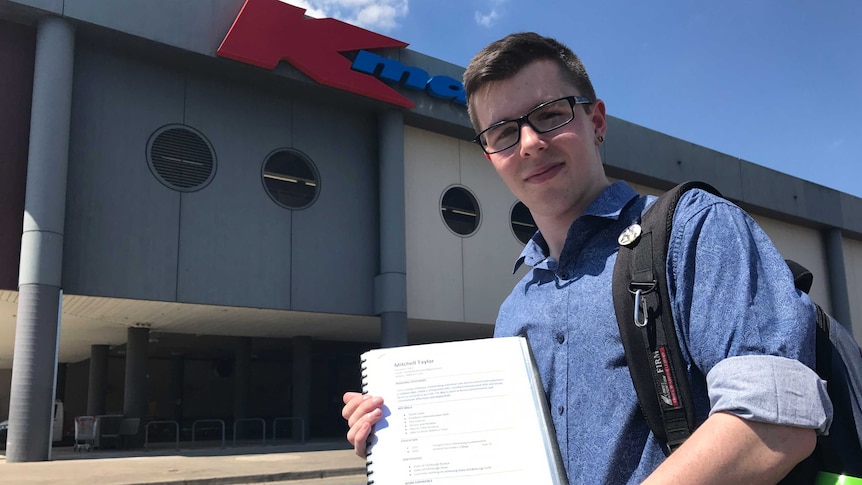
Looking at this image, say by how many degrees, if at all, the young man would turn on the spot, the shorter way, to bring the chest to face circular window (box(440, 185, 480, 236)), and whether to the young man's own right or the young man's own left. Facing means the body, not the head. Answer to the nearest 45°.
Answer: approximately 135° to the young man's own right

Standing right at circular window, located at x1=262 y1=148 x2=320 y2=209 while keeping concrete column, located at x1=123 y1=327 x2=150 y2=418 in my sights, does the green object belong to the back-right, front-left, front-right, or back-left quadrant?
back-left

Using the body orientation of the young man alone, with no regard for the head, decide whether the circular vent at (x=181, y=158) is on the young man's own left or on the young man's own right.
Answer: on the young man's own right

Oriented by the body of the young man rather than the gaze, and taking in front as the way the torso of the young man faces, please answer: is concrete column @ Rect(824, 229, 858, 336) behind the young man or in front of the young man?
behind

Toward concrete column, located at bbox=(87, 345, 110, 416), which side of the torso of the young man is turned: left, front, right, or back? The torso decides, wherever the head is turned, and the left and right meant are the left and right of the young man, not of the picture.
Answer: right

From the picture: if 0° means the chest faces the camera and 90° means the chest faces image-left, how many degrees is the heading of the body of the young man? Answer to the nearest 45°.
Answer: approximately 45°

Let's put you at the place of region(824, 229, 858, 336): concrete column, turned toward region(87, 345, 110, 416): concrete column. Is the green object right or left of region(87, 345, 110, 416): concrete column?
left

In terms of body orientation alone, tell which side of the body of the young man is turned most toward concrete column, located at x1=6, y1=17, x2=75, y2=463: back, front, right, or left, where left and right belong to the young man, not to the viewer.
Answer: right

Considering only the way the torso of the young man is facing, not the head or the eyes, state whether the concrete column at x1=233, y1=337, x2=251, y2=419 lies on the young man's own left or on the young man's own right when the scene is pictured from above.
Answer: on the young man's own right

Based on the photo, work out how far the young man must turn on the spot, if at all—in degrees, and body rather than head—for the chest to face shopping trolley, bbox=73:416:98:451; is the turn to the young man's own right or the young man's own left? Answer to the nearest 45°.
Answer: approximately 90° to the young man's own right

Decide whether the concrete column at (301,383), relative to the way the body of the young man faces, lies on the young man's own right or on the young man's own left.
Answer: on the young man's own right
